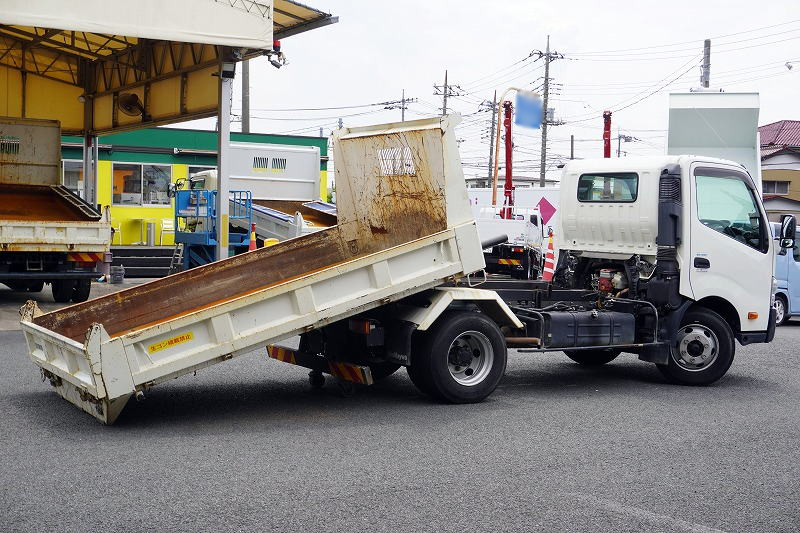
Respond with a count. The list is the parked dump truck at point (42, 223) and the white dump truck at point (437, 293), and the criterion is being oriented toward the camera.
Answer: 0

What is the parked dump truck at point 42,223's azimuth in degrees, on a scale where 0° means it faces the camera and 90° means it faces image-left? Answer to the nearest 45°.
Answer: approximately 180°

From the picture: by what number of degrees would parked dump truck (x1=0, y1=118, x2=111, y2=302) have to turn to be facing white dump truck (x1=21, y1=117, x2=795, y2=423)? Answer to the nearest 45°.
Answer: approximately 180°

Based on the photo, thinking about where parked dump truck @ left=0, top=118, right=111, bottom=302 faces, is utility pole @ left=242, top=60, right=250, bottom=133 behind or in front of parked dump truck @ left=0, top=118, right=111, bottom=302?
in front

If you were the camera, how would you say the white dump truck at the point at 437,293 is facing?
facing away from the viewer and to the right of the viewer

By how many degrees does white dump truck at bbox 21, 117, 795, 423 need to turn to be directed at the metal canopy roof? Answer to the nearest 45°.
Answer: approximately 90° to its left

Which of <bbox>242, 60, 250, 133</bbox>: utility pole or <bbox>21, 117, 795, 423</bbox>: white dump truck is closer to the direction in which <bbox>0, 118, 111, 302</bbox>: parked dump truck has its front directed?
the utility pole
